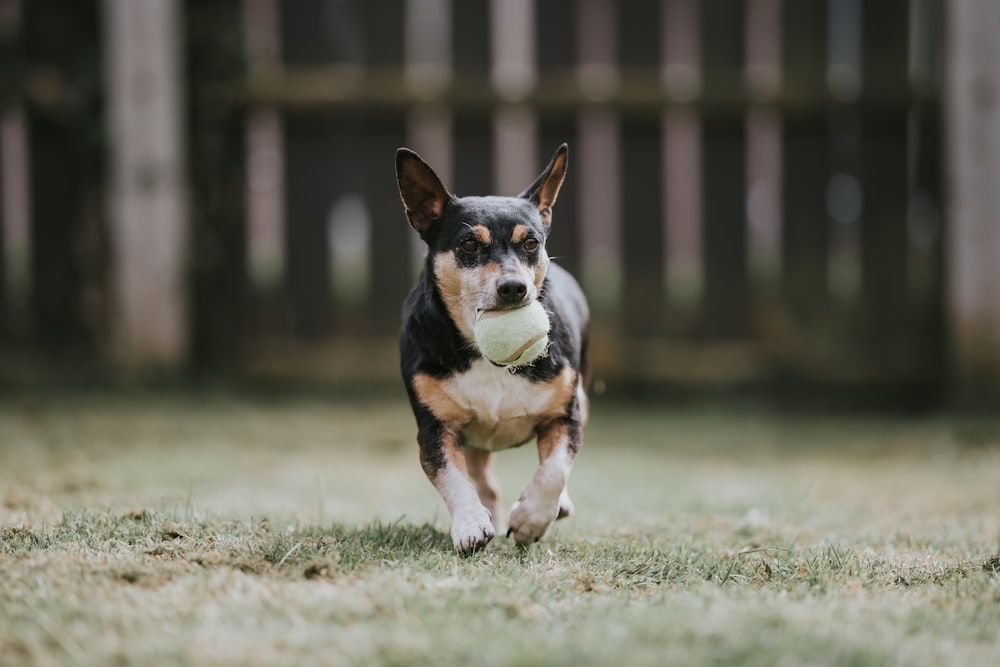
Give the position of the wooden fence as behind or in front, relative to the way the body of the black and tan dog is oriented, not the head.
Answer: behind

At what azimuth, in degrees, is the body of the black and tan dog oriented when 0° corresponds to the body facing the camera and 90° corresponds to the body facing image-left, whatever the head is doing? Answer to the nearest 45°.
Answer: approximately 0°
